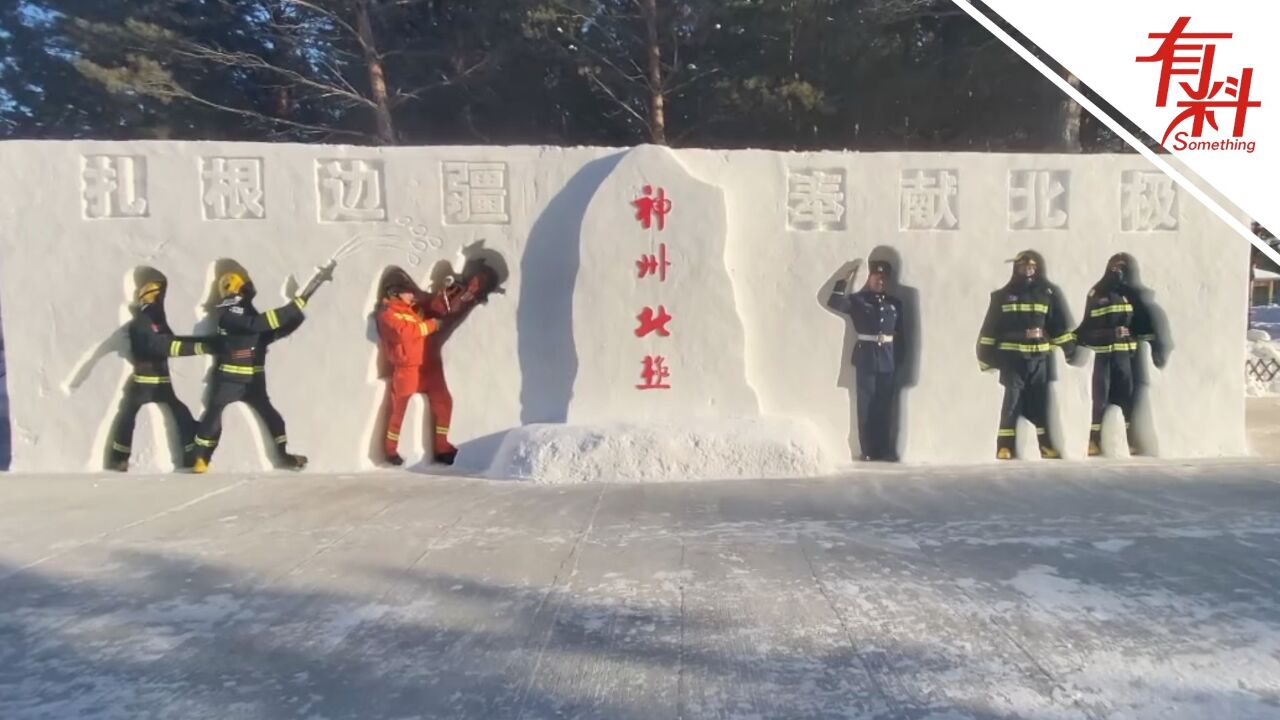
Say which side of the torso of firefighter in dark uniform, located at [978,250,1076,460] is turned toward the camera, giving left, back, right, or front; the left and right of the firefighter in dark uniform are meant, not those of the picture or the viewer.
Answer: front

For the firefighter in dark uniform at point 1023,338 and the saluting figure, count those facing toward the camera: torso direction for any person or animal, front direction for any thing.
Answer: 2

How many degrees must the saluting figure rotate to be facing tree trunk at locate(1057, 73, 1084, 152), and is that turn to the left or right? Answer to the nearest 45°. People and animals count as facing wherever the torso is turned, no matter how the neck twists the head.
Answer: approximately 135° to its left

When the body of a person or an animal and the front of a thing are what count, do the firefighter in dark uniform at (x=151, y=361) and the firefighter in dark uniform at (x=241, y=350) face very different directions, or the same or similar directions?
same or similar directions

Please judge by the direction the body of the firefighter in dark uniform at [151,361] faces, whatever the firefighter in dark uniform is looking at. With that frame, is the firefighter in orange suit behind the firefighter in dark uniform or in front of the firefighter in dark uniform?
in front

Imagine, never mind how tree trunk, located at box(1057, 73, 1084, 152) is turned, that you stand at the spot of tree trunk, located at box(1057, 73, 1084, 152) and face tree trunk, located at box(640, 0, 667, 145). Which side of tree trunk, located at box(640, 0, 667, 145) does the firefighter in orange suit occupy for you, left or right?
left

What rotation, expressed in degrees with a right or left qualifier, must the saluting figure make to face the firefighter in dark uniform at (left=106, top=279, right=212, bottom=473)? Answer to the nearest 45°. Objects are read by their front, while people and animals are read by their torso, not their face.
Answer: approximately 90° to its right

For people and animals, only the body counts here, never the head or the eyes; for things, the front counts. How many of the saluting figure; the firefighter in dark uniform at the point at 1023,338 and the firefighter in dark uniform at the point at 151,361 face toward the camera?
2

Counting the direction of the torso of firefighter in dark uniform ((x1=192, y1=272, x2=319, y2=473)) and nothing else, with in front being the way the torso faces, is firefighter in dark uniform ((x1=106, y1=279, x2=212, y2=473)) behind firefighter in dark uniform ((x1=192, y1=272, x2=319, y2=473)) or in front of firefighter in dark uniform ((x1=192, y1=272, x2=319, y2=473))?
behind

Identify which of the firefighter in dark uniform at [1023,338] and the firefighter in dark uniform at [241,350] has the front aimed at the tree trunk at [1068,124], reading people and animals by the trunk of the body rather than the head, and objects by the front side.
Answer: the firefighter in dark uniform at [241,350]

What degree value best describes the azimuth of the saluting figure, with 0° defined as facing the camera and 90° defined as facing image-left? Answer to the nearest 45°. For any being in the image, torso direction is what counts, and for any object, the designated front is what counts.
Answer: approximately 0°

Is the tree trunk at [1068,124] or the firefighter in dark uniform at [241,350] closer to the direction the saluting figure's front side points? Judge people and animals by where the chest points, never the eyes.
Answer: the firefighter in dark uniform

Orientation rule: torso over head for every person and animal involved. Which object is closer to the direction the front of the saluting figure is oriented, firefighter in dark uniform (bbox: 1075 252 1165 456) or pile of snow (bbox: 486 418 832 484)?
the pile of snow

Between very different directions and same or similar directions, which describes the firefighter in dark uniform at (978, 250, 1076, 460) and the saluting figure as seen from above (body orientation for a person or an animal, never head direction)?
same or similar directions

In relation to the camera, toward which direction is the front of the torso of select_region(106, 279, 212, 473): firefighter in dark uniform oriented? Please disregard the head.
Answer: to the viewer's right

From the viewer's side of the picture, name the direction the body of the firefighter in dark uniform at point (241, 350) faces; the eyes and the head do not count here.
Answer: to the viewer's right

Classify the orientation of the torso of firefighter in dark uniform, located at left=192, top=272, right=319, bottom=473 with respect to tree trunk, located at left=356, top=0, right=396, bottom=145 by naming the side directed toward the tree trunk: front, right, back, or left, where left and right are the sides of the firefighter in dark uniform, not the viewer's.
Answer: left
